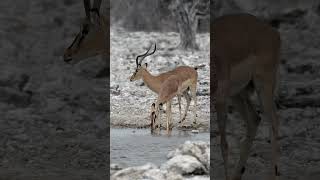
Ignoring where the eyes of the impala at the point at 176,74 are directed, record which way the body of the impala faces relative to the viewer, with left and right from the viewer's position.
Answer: facing to the left of the viewer
